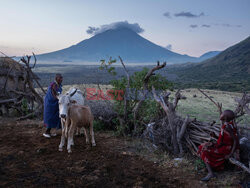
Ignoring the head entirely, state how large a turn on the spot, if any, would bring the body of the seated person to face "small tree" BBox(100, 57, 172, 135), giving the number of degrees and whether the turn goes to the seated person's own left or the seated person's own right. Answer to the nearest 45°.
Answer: approximately 45° to the seated person's own right

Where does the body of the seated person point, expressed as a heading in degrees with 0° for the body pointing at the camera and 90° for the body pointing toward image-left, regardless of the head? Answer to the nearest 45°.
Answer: approximately 90°
